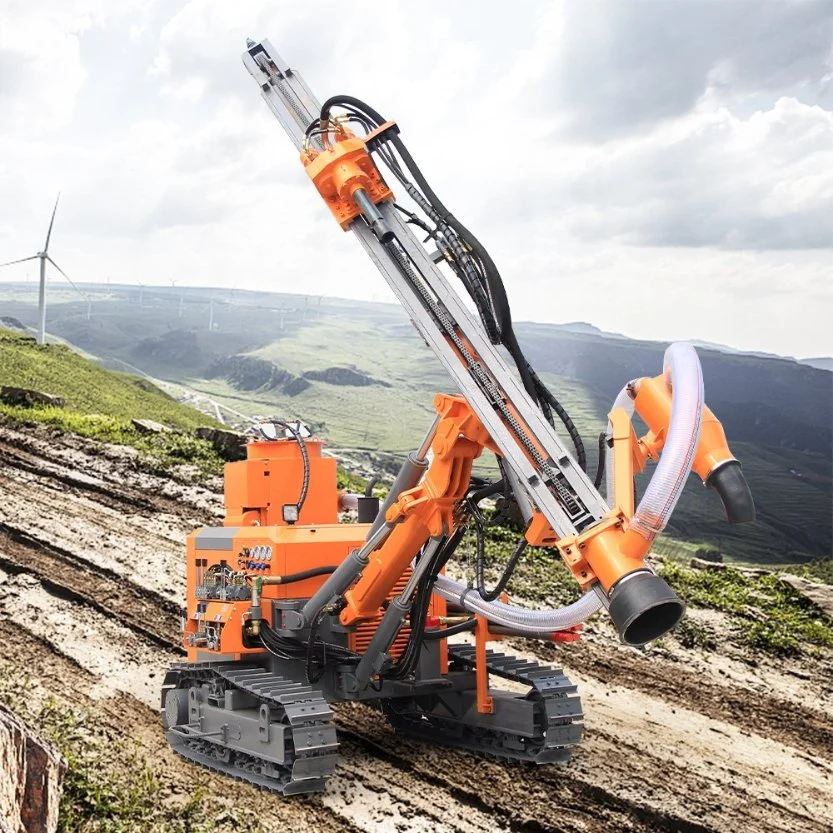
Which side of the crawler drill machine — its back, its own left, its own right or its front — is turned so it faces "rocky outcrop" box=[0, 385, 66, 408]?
back

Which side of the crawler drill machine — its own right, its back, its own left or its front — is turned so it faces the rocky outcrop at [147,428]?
back

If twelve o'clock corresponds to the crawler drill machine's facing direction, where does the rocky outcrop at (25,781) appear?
The rocky outcrop is roughly at 3 o'clock from the crawler drill machine.

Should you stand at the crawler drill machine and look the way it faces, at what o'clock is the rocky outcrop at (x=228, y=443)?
The rocky outcrop is roughly at 7 o'clock from the crawler drill machine.

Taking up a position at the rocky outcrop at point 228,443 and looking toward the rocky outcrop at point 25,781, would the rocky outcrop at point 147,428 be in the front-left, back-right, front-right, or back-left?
back-right

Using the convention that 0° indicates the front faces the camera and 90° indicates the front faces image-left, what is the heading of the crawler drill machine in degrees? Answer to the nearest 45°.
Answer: approximately 315°

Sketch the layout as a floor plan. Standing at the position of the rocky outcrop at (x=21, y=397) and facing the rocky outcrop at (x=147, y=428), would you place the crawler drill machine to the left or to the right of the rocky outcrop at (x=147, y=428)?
right

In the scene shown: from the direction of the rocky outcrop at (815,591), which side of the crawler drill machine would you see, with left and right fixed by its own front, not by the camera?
left

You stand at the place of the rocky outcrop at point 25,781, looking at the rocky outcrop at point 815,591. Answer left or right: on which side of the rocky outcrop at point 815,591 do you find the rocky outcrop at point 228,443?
left
